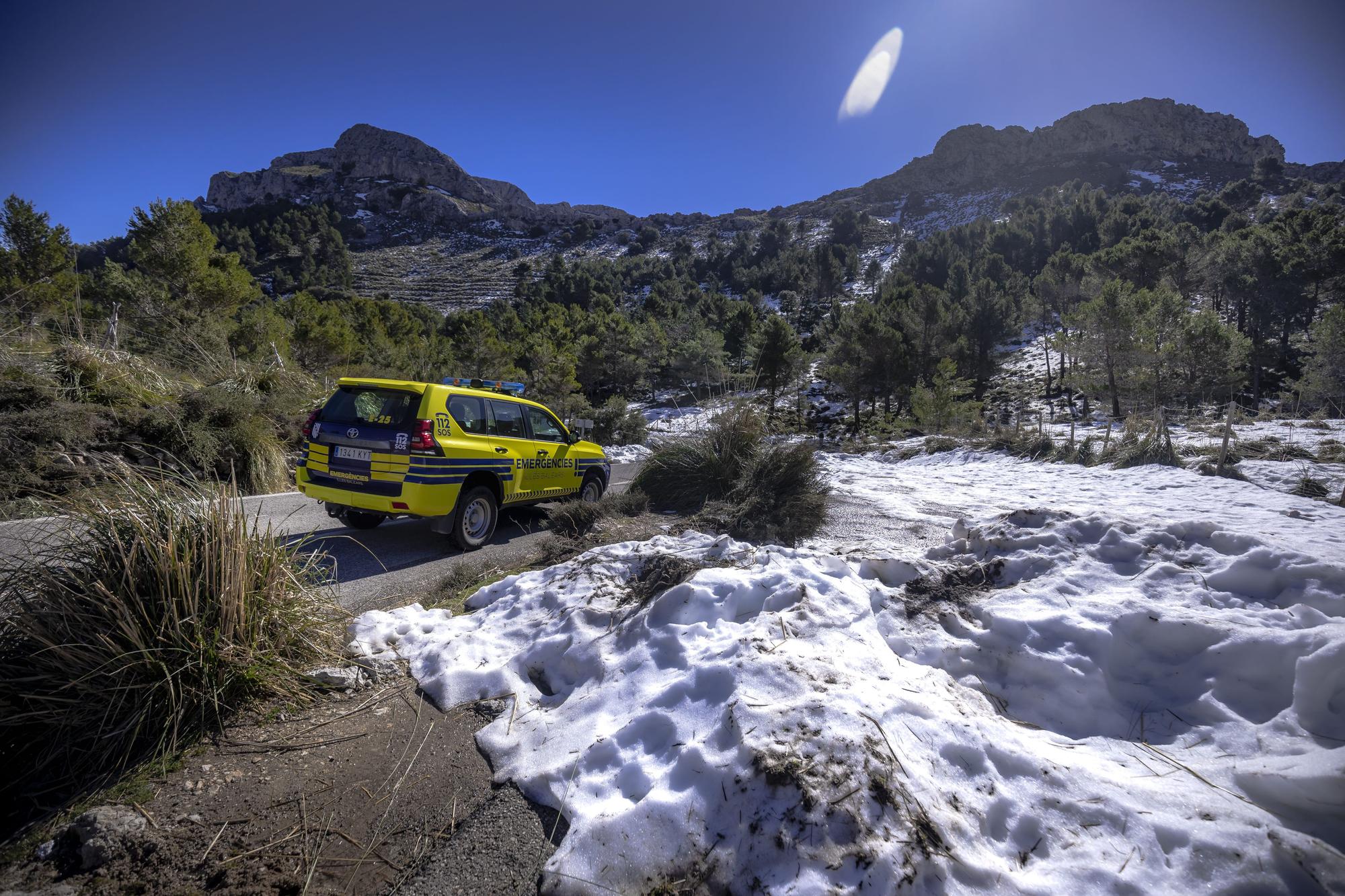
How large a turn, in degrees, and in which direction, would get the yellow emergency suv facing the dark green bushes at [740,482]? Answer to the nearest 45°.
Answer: approximately 45° to its right

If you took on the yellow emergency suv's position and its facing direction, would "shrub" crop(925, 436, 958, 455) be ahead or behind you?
ahead

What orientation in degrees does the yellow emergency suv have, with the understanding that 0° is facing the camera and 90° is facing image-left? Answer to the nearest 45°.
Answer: approximately 225°

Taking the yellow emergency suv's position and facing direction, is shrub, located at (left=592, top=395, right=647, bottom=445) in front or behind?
in front

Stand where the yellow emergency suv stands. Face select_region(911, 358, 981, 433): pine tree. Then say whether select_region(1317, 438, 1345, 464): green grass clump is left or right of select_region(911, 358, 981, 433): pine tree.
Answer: right

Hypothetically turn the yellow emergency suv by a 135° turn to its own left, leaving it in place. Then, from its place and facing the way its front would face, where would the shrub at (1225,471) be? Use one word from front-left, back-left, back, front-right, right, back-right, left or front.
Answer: back

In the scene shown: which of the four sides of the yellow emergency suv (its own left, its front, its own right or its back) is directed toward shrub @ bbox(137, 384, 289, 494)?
left

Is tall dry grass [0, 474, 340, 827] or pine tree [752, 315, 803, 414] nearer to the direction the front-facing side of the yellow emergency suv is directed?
the pine tree

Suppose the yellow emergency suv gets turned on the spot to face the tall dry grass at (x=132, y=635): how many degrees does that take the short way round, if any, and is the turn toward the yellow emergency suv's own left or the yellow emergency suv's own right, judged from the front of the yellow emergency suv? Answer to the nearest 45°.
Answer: approximately 135° to the yellow emergency suv's own right

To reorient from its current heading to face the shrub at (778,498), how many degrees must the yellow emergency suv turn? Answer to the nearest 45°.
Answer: approximately 45° to its right

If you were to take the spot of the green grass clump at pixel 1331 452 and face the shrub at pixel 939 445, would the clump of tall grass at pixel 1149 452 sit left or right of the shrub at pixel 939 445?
left

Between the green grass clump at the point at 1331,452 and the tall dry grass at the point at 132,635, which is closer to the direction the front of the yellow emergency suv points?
the green grass clump

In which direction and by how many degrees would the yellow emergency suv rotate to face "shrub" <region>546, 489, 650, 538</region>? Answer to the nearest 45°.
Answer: approximately 45° to its right
